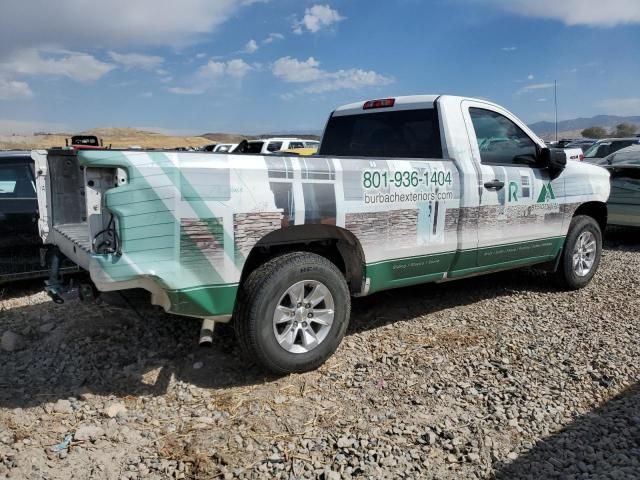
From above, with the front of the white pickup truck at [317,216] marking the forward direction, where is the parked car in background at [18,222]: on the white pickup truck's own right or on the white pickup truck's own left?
on the white pickup truck's own left

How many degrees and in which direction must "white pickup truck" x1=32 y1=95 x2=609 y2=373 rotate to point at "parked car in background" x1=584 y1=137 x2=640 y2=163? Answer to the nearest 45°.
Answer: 0° — it already faces it

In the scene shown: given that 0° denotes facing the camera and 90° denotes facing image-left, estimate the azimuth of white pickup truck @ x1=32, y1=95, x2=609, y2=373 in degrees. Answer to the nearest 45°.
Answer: approximately 225°
